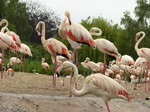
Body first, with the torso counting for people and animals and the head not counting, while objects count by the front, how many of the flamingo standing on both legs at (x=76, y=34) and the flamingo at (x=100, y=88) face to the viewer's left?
2

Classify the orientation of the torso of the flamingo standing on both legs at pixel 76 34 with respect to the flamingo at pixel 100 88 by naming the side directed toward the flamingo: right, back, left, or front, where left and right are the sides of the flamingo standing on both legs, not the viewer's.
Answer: left

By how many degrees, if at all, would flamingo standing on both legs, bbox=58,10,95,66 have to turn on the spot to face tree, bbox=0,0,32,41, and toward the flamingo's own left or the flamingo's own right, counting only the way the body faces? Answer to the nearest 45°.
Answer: approximately 90° to the flamingo's own right

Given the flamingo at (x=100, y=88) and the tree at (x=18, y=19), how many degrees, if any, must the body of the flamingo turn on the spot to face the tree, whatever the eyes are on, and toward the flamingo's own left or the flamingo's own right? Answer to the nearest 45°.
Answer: approximately 90° to the flamingo's own right

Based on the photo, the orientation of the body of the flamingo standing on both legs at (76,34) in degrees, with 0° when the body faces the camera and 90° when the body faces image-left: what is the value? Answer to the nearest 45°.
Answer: approximately 90°

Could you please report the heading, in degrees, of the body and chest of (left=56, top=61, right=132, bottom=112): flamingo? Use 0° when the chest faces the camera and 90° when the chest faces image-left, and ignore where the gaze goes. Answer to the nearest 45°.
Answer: approximately 90°
